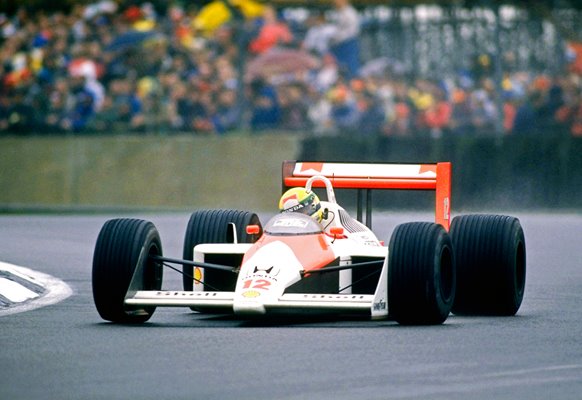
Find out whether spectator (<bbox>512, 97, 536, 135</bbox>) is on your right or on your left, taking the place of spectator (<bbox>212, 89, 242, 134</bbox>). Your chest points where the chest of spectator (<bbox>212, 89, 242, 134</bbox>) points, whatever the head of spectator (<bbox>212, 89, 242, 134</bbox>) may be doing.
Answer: on your left

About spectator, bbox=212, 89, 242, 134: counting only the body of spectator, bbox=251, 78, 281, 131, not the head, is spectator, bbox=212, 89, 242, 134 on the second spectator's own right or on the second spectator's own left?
on the second spectator's own right

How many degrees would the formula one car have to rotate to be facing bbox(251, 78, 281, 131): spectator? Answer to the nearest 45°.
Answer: approximately 180°

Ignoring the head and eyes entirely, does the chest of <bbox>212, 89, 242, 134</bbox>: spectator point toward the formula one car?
yes

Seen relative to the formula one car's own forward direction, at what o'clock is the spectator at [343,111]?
The spectator is roughly at 6 o'clock from the formula one car.

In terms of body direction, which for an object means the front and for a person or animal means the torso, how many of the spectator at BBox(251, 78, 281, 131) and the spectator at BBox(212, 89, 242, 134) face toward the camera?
2
